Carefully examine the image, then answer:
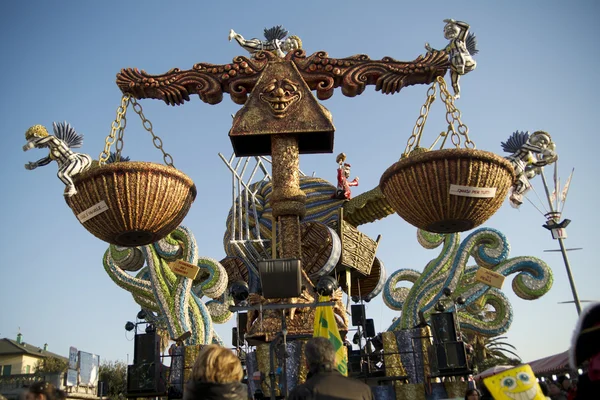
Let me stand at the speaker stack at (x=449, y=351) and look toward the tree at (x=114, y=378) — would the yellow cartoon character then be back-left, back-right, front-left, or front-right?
back-left

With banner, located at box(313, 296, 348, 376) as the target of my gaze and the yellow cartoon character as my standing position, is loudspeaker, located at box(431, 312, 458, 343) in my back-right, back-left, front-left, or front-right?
front-right

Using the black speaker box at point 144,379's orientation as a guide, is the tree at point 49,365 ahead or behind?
behind

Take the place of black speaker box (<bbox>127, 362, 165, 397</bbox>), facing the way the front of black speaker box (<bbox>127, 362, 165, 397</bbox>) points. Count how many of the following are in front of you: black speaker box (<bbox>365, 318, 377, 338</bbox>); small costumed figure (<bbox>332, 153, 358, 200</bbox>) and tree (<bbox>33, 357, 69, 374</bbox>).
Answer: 0

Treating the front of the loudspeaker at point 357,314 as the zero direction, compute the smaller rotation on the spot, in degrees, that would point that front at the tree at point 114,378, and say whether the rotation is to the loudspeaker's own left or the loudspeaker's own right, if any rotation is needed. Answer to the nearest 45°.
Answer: approximately 135° to the loudspeaker's own right

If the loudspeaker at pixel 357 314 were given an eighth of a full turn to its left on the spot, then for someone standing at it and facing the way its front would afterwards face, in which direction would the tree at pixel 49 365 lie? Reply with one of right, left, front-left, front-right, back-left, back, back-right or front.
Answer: back

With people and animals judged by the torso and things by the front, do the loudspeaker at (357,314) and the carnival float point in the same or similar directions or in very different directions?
same or similar directions

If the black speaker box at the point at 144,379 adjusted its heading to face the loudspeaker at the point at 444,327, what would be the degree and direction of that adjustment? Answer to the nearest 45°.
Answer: approximately 90° to its left

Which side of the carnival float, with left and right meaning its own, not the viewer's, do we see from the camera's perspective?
front

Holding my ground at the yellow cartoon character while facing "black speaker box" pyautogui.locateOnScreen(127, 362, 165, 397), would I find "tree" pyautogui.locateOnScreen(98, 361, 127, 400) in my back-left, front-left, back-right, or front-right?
front-right

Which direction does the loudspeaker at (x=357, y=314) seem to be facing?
toward the camera

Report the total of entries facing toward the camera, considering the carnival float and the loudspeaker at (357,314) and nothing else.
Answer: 2

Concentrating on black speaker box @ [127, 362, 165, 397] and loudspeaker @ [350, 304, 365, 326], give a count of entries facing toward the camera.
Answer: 2

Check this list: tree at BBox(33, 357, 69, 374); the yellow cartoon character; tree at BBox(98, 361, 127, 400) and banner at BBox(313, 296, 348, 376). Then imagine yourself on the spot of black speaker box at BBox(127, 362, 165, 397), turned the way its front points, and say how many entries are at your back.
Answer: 2

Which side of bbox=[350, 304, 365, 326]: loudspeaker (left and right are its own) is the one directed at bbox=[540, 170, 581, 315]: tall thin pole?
left
